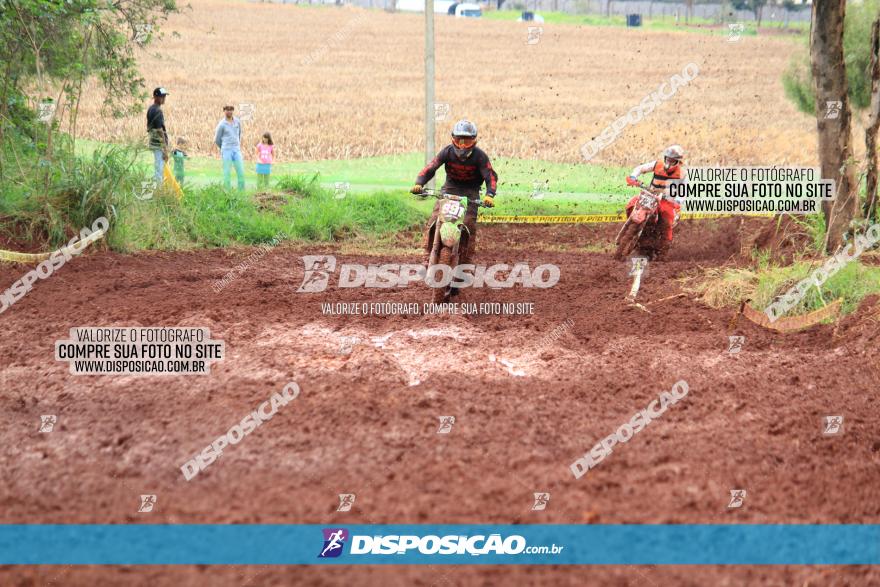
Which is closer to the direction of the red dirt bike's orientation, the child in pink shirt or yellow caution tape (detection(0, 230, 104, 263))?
the yellow caution tape

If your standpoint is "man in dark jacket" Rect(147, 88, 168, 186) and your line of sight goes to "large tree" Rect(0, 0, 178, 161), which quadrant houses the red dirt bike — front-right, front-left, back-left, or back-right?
back-left

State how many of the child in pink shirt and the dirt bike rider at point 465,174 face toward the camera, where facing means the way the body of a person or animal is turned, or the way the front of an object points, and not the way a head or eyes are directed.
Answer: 2

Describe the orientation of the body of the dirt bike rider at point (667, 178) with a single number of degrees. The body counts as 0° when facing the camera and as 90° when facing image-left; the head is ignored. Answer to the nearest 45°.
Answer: approximately 45°

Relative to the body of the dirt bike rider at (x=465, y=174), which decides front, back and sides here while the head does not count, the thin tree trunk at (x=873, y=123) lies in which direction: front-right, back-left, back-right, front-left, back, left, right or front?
left

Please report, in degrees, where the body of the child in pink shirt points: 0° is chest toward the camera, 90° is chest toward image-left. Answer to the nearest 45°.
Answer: approximately 0°
